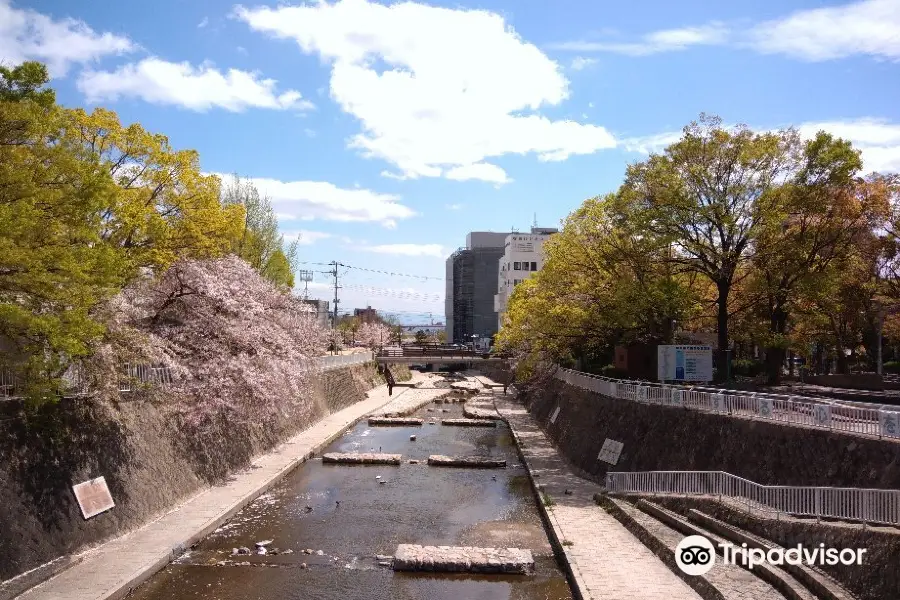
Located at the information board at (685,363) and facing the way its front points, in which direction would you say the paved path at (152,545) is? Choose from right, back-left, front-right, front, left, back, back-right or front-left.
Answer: front-right

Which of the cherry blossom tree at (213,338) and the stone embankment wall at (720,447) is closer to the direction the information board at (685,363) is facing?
the stone embankment wall

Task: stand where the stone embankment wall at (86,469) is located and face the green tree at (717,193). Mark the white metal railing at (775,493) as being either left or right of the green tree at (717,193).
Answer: right

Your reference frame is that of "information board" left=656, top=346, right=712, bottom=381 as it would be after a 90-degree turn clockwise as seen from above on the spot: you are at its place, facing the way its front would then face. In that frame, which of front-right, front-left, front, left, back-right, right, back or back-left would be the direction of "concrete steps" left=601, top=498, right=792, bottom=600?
left

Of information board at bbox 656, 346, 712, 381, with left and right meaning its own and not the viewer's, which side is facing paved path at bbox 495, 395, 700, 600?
front

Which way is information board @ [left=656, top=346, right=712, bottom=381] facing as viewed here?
toward the camera

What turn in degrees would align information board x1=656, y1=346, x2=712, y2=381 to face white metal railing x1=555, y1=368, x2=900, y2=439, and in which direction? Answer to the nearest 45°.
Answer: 0° — it already faces it

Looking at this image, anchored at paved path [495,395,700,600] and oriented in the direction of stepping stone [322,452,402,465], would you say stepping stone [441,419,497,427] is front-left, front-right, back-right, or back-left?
front-right

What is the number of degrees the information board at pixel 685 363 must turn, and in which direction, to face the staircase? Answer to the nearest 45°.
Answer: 0° — it already faces it

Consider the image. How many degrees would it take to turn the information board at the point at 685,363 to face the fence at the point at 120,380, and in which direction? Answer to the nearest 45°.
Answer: approximately 45° to its right

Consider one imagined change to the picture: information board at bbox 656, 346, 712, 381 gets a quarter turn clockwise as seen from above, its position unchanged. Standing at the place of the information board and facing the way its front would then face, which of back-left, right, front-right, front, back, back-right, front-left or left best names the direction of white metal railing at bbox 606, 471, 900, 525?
left
